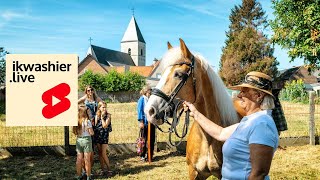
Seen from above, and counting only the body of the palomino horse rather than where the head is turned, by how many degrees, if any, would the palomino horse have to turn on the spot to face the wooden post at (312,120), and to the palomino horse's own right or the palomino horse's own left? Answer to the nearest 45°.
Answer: approximately 180°

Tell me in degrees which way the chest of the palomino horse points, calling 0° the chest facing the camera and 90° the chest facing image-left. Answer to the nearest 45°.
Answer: approximately 45°

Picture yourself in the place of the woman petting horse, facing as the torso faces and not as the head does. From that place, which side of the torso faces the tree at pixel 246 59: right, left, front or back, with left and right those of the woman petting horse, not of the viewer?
right

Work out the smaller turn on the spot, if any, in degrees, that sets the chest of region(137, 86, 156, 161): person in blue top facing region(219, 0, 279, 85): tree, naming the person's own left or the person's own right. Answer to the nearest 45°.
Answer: approximately 90° to the person's own left

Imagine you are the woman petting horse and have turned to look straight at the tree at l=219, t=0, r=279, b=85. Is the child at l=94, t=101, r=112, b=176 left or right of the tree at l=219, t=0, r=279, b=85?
left

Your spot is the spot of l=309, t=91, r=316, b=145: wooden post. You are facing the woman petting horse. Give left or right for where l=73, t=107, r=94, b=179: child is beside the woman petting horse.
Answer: right

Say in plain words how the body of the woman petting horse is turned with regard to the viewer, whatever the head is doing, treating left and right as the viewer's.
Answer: facing to the left of the viewer
